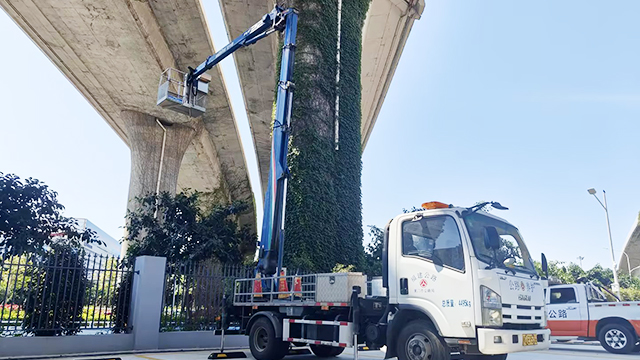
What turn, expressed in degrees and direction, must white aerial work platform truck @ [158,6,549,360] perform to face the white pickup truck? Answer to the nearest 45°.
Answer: approximately 90° to its left

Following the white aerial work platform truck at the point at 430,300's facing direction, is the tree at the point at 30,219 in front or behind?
behind

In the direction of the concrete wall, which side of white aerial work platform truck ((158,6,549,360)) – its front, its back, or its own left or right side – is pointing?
back

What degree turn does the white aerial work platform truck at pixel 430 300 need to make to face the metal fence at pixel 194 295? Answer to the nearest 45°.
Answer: approximately 180°

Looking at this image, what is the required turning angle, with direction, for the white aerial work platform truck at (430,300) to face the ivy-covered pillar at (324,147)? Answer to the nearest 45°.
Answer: approximately 135° to its left

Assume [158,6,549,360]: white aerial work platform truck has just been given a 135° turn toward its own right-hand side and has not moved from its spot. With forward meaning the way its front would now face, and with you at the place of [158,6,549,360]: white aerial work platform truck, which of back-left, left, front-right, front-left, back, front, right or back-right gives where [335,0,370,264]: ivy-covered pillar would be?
right

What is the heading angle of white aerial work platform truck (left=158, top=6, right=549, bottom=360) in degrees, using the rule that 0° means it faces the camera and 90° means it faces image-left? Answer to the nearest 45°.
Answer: approximately 315°
